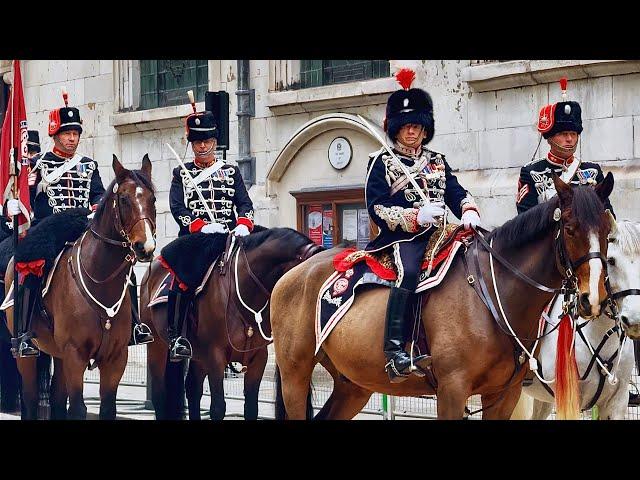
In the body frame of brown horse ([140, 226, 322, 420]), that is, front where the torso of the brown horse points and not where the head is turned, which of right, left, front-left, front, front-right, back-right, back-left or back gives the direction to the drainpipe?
back-left

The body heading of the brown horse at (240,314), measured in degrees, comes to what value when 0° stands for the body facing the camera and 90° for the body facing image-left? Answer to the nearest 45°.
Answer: approximately 315°

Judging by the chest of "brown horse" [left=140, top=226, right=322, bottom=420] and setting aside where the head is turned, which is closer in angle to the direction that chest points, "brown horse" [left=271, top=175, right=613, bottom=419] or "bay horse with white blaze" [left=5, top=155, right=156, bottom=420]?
the brown horse

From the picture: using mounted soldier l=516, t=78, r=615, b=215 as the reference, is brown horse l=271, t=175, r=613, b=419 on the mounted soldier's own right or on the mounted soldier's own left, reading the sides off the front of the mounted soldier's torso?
on the mounted soldier's own right

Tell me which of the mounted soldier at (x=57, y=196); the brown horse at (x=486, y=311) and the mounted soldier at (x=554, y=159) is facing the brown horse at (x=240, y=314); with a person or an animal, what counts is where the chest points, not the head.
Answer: the mounted soldier at (x=57, y=196)
